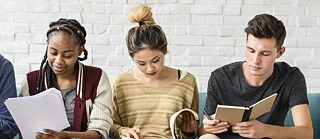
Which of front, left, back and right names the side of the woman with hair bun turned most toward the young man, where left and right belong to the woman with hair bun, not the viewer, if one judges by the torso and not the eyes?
left

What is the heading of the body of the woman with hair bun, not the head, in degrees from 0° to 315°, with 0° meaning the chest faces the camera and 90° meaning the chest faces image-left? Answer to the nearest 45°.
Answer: approximately 0°
